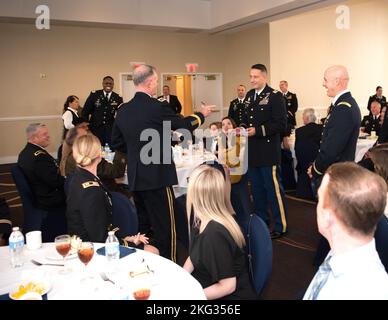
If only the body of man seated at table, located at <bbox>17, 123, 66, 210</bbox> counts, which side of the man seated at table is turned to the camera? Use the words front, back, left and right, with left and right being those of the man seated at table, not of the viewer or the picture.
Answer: right

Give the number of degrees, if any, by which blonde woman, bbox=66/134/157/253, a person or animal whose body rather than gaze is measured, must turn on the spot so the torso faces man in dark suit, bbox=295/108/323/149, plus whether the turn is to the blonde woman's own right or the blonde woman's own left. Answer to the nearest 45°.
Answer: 0° — they already face them

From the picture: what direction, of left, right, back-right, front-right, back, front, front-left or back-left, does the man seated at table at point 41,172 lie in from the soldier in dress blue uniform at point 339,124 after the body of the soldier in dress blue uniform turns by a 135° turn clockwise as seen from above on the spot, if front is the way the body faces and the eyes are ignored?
back-left

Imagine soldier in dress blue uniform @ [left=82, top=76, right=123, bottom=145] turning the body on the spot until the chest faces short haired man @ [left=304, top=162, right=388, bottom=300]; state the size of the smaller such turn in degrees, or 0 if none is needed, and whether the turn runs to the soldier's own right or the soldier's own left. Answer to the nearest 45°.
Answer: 0° — they already face them

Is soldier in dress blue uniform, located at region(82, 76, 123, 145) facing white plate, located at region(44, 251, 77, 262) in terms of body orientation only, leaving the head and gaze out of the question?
yes

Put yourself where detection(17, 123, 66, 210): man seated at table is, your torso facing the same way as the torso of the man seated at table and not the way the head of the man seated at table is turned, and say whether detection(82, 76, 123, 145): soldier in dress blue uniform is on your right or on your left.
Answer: on your left

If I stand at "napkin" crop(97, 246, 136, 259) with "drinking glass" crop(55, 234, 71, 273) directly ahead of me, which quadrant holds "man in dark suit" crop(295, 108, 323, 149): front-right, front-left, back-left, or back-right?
back-right

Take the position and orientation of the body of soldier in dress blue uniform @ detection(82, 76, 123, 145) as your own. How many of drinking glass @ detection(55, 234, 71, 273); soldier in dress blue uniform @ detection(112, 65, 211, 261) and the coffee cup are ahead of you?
3

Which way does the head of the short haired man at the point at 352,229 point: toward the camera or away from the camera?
away from the camera

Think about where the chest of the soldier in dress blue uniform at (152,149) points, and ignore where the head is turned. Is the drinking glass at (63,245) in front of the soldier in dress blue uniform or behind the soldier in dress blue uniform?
behind

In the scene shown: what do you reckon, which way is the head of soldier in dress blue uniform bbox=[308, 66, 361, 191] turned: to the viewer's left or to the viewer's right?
to the viewer's left

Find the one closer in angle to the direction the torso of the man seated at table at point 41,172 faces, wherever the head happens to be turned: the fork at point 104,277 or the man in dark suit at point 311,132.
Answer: the man in dark suit

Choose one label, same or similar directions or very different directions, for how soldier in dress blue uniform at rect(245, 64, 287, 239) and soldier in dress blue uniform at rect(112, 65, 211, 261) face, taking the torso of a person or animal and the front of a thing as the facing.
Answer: very different directions

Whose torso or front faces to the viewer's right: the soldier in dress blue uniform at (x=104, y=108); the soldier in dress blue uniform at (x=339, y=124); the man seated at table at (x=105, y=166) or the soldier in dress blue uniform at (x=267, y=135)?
the man seated at table

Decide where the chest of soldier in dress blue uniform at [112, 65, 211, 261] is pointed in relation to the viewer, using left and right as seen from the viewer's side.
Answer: facing away from the viewer and to the right of the viewer

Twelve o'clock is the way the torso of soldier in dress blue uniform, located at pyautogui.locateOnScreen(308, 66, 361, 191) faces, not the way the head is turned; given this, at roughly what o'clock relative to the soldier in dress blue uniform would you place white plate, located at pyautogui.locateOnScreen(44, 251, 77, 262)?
The white plate is roughly at 10 o'clock from the soldier in dress blue uniform.
